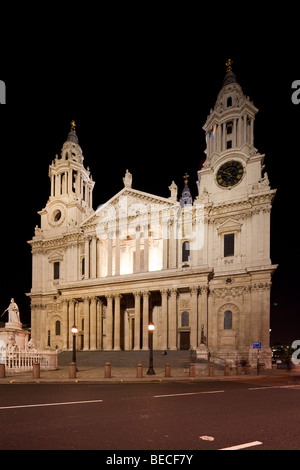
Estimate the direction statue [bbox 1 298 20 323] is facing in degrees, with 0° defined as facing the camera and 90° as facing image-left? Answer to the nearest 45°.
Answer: approximately 45°

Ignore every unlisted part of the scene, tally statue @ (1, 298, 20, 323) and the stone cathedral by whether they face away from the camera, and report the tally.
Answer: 0

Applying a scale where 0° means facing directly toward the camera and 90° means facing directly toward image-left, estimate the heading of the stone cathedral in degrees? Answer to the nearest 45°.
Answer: approximately 45°

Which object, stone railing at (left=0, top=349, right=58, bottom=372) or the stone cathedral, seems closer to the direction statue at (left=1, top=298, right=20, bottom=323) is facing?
the stone railing

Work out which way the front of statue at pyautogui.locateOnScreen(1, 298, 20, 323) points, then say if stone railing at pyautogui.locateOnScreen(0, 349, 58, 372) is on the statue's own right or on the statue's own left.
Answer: on the statue's own left

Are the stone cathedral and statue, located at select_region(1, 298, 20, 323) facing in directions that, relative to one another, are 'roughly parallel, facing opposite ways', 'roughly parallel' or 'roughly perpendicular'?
roughly parallel
